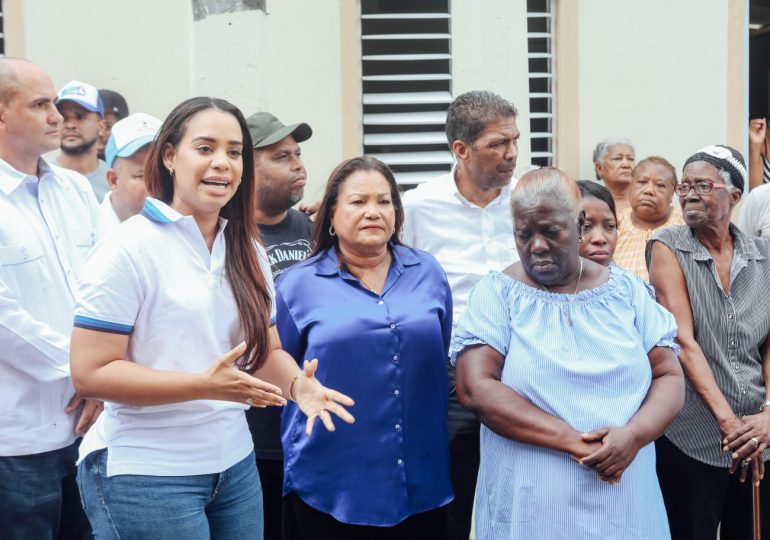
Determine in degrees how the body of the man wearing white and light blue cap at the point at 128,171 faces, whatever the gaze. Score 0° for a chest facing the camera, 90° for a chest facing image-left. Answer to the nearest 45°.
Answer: approximately 315°

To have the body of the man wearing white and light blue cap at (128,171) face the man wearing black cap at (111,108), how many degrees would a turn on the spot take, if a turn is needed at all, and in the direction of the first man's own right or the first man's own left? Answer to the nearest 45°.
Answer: approximately 135° to the first man's own left

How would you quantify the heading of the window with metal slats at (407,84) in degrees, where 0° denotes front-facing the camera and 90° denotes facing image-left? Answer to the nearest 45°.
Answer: approximately 0°

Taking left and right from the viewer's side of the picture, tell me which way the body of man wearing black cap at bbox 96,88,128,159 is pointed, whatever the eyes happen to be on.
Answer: facing the viewer and to the right of the viewer

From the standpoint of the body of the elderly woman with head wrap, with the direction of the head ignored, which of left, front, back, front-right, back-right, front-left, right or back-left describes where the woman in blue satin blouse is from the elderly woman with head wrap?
front-right

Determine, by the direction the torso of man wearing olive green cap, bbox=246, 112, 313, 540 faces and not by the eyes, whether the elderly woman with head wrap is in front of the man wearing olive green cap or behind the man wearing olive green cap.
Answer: in front

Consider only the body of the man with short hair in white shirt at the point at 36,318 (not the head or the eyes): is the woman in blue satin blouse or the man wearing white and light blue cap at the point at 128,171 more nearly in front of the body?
the woman in blue satin blouse

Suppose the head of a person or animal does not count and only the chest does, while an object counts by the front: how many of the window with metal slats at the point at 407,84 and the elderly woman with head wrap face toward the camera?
2

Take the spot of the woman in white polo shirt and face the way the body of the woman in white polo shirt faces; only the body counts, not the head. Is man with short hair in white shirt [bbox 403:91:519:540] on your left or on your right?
on your left
